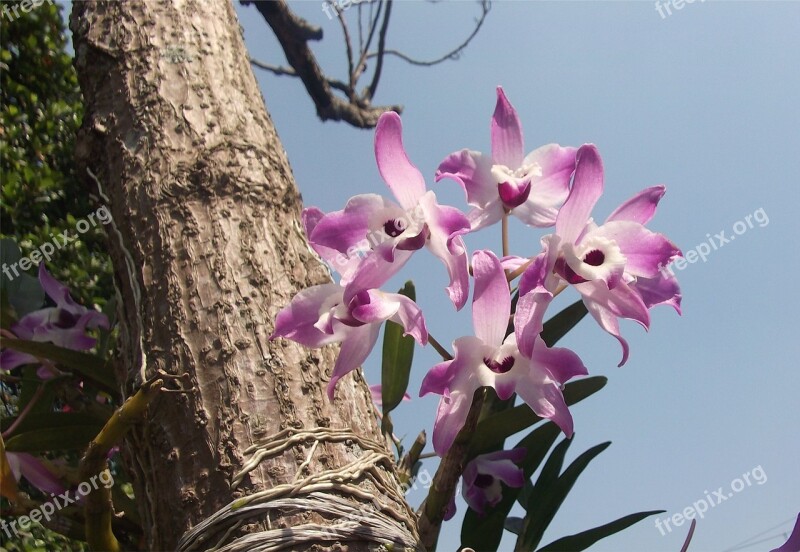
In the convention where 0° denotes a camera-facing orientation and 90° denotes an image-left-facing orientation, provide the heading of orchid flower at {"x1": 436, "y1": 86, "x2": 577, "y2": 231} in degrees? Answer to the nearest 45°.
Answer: approximately 0°

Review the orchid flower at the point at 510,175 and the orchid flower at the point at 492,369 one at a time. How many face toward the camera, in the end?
2

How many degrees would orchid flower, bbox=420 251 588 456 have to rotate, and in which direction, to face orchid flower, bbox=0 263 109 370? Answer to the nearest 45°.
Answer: approximately 135° to its right
